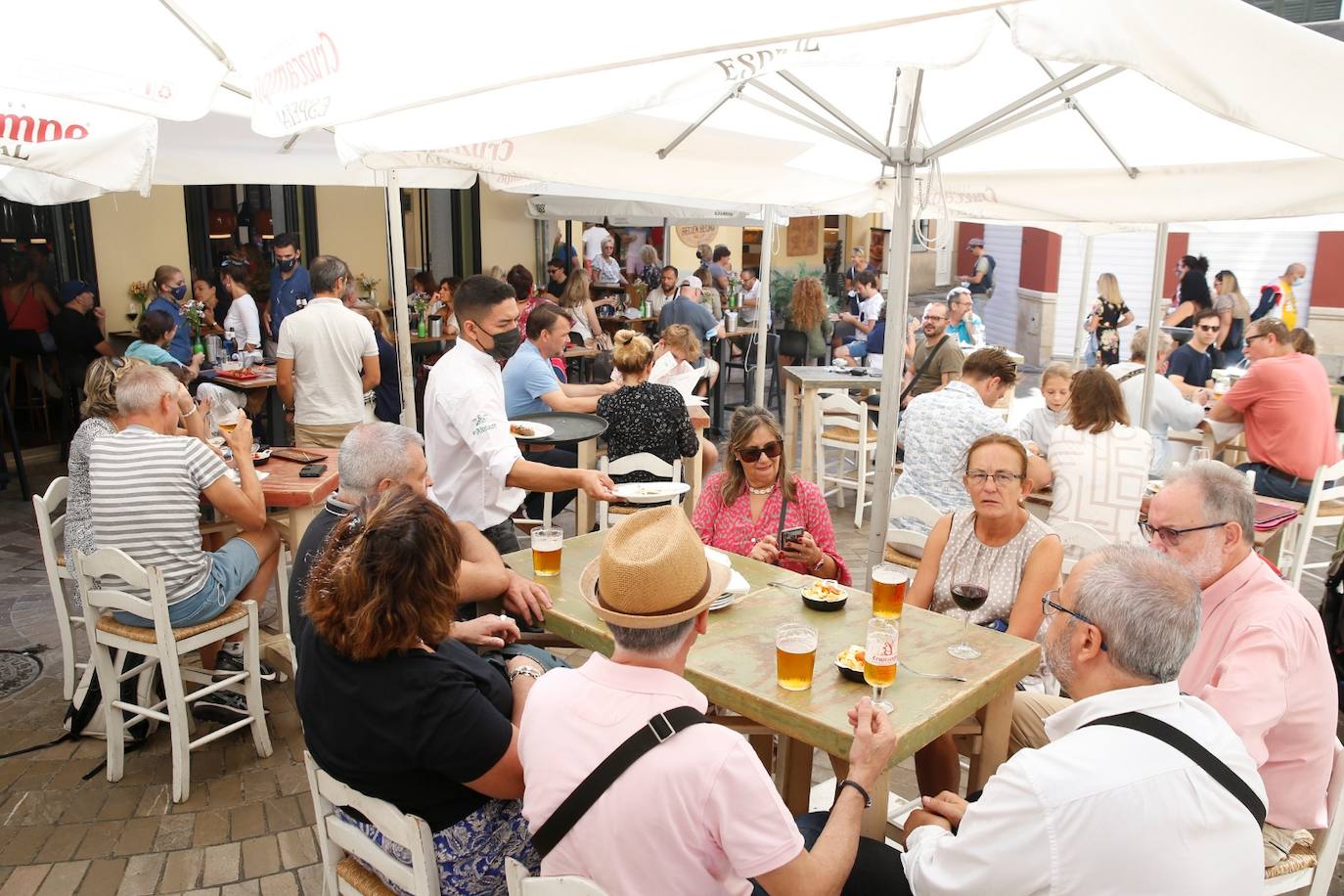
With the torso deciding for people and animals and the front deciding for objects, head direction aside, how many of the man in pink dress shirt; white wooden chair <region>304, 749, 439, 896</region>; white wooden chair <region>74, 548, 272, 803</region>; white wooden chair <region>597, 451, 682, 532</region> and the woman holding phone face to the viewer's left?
1

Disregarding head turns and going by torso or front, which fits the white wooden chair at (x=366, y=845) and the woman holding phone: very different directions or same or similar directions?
very different directions

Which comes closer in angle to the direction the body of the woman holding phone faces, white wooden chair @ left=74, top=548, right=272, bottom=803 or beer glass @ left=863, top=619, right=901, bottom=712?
the beer glass

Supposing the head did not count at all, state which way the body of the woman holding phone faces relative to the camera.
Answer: toward the camera

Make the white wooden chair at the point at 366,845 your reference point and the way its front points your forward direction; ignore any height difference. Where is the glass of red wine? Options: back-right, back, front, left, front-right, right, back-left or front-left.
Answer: front-right

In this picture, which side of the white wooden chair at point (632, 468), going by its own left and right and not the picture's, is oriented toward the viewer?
back

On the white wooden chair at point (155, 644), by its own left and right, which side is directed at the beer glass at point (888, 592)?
right

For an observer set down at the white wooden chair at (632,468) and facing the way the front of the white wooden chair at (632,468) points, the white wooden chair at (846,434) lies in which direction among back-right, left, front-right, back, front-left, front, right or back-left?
front-right

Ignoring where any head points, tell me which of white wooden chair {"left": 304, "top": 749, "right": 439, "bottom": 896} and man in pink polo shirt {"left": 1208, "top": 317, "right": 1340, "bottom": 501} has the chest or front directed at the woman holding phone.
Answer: the white wooden chair

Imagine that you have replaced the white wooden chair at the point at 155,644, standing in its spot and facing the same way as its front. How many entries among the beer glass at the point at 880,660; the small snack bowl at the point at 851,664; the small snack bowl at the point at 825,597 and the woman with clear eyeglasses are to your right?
4

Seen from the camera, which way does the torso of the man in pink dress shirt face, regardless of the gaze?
to the viewer's left

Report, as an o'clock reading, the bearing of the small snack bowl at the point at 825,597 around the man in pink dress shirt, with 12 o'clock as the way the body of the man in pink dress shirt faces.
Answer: The small snack bowl is roughly at 12 o'clock from the man in pink dress shirt.

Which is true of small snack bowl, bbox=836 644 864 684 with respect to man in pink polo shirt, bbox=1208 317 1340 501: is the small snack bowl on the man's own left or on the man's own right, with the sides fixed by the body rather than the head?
on the man's own left

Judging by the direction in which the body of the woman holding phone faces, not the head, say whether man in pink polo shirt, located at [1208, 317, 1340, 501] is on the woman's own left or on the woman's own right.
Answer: on the woman's own left
